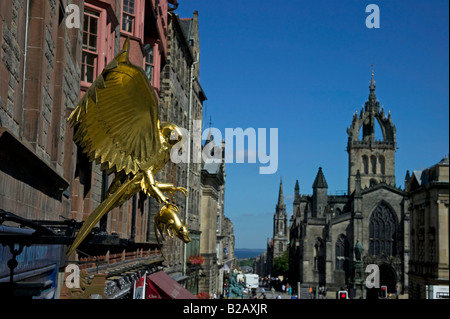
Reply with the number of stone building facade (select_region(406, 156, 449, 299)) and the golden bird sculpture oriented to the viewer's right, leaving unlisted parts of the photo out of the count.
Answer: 1

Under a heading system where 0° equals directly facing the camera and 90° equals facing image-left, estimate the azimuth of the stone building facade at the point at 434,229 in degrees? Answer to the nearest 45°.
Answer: approximately 45°

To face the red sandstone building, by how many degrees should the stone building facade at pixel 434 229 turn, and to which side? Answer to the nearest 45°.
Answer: approximately 45° to its left

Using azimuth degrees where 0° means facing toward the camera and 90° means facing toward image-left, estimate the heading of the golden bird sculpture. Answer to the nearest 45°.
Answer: approximately 270°

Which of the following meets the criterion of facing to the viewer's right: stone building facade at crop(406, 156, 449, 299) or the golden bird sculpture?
the golden bird sculpture

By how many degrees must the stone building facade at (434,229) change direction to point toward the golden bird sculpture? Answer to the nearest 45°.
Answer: approximately 45° to its left

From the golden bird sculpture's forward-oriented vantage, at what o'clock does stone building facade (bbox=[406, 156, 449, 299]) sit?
The stone building facade is roughly at 10 o'clock from the golden bird sculpture.

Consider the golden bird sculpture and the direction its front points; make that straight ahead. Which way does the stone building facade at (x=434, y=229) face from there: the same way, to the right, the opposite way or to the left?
the opposite way

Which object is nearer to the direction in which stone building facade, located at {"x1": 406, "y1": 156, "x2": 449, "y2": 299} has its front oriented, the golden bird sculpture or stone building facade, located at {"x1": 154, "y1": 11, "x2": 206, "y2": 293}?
the stone building facade

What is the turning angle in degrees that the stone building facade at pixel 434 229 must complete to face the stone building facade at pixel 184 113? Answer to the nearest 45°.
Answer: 0° — it already faces it
